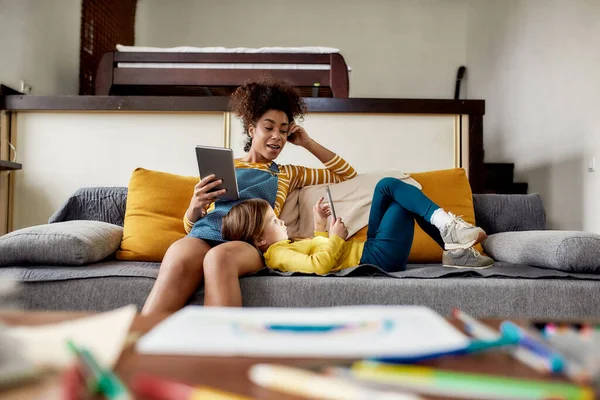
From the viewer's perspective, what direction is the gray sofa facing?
toward the camera

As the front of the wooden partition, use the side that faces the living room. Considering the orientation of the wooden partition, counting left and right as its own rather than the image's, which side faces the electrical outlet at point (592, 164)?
left

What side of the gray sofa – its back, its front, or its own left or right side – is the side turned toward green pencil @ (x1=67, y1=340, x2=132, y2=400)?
front

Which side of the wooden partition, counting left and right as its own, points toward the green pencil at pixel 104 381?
front

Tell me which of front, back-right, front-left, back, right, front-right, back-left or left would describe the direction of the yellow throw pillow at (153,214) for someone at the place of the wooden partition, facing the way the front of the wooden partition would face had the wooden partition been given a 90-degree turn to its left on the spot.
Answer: right

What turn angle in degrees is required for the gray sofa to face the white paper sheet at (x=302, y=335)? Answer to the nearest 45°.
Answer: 0° — it already faces it

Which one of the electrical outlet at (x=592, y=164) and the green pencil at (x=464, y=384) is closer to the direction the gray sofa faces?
the green pencil
